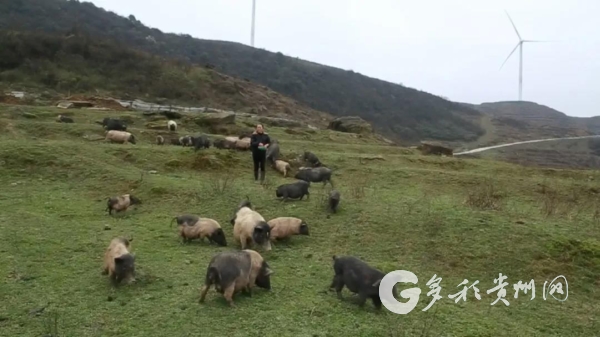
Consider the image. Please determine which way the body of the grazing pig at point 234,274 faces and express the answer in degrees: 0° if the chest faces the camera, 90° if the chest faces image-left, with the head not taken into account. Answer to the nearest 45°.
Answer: approximately 225°

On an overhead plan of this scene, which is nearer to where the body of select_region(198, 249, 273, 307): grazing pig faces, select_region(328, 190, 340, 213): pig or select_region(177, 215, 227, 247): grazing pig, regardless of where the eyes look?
the pig

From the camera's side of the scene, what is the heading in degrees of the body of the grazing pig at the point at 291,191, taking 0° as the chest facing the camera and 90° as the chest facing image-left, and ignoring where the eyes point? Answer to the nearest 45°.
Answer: approximately 90°

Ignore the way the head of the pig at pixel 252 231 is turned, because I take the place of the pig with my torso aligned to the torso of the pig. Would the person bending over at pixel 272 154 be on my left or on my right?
on my left

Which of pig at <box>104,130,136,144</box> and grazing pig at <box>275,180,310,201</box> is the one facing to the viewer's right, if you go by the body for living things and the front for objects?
the pig

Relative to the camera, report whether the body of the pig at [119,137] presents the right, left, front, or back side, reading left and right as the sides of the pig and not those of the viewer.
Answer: right

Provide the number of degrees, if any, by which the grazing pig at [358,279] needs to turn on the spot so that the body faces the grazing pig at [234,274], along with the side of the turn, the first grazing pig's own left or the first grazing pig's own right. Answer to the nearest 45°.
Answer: approximately 135° to the first grazing pig's own right

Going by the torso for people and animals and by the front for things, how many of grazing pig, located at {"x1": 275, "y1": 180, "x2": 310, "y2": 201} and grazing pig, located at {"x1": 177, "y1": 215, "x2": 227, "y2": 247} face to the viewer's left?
1

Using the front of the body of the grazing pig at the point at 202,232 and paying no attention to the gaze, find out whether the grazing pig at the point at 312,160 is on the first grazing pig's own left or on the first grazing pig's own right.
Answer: on the first grazing pig's own left

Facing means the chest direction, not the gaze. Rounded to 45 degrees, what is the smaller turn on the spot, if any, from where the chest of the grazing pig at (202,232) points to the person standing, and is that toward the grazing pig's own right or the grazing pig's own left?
approximately 90° to the grazing pig's own left

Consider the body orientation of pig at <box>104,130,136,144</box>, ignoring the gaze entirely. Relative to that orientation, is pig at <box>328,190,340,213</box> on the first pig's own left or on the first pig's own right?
on the first pig's own right
